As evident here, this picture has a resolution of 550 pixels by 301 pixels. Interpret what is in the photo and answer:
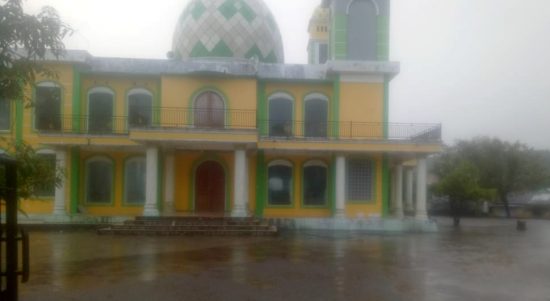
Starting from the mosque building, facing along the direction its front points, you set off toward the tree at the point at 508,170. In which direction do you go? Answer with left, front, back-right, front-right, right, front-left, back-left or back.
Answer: back-left

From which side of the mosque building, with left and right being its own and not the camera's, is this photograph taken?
front

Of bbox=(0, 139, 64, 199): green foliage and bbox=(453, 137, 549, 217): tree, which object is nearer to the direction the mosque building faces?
the green foliage

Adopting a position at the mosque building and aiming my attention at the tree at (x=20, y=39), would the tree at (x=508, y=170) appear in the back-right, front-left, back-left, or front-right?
back-left

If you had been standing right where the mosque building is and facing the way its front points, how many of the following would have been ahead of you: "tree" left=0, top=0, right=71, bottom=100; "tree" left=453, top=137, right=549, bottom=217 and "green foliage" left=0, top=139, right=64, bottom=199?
2

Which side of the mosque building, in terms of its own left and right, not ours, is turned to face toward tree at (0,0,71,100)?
front

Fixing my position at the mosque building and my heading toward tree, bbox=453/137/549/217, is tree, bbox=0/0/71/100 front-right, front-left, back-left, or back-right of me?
back-right

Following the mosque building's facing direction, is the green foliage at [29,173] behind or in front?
in front
